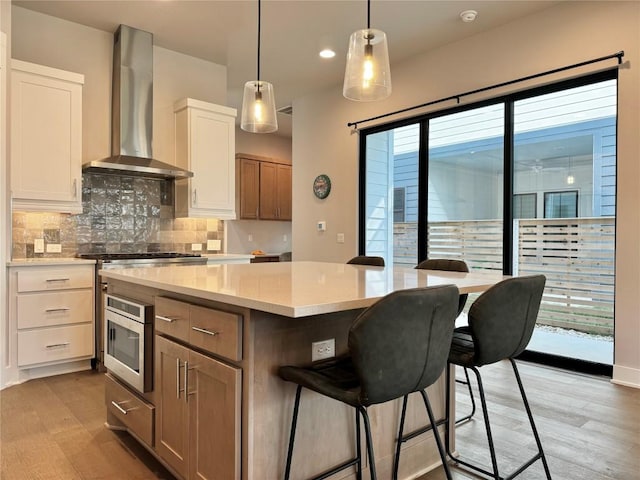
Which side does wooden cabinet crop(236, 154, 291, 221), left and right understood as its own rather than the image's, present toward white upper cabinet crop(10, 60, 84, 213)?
right

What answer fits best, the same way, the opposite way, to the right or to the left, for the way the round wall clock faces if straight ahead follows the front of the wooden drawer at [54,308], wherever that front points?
to the right

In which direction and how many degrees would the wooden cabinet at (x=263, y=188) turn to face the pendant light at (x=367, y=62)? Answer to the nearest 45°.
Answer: approximately 45° to its right

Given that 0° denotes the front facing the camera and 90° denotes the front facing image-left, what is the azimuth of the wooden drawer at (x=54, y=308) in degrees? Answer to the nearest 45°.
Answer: approximately 0°

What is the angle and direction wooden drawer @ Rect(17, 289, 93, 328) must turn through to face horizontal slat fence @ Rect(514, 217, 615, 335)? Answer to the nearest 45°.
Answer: approximately 45° to its left

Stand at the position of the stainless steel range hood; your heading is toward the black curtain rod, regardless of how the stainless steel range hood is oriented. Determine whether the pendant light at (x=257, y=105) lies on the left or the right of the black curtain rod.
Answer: right

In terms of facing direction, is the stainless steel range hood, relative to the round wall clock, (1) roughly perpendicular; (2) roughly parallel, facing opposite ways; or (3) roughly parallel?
roughly perpendicular

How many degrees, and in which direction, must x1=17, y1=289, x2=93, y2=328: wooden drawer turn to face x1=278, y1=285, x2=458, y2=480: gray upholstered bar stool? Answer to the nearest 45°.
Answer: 0° — it already faces it
